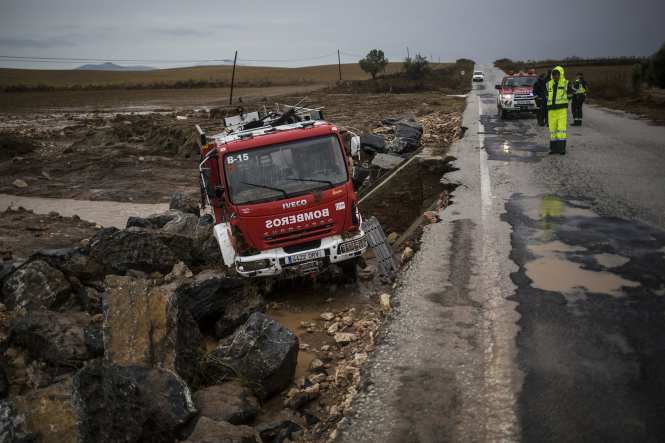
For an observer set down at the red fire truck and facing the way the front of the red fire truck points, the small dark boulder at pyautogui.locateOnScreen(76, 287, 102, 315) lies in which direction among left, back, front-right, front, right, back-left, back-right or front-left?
right

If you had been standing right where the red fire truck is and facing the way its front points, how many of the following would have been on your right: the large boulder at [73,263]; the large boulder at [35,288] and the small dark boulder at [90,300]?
3

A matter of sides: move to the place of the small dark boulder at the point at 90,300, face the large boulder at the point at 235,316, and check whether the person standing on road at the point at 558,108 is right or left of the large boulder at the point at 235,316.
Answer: left

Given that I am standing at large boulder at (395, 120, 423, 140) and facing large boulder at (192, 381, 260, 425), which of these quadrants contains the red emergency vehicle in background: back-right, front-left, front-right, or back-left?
back-left

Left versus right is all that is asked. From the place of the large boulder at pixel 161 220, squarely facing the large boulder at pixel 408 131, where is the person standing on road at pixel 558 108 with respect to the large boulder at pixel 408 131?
right

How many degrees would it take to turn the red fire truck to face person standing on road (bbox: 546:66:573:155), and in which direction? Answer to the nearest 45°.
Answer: approximately 135° to its left

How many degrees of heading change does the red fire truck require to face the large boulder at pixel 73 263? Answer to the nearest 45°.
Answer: approximately 90° to its right

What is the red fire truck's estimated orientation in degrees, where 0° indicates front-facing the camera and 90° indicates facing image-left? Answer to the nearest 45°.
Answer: approximately 0°

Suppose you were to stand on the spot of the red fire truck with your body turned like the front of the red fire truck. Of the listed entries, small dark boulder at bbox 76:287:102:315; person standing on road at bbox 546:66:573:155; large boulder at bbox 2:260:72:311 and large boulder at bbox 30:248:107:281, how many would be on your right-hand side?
3

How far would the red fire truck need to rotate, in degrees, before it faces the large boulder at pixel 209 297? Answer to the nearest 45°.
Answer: approximately 45° to its right

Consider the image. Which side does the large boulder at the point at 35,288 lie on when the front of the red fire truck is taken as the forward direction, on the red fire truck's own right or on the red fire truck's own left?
on the red fire truck's own right

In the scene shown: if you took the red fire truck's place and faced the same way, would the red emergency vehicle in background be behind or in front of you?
behind

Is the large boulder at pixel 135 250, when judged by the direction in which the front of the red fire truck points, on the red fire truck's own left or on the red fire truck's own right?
on the red fire truck's own right
